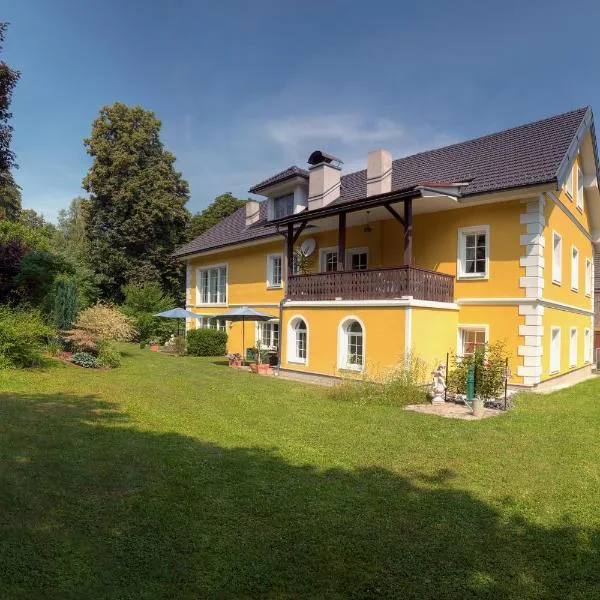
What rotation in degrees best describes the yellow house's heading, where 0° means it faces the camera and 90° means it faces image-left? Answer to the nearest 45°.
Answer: approximately 45°

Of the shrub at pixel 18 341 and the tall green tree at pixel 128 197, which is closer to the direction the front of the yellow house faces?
the shrub

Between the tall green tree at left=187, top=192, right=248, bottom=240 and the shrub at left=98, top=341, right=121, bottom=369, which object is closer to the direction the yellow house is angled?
the shrub

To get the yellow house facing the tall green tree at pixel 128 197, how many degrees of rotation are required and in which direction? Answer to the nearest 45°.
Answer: approximately 90° to its right

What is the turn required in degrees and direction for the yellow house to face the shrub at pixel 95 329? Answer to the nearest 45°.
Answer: approximately 45° to its right
